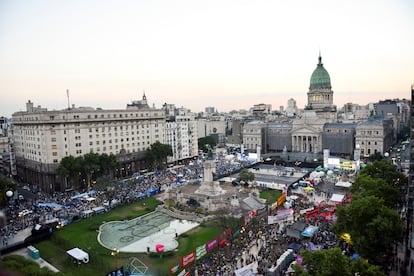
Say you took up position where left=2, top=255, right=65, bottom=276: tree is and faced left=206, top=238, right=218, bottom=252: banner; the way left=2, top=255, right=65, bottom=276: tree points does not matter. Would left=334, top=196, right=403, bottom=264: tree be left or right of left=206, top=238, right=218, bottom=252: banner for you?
right

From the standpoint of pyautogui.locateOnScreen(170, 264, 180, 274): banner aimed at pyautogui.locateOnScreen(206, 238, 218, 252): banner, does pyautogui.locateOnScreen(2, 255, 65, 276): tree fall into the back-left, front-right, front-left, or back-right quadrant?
back-left

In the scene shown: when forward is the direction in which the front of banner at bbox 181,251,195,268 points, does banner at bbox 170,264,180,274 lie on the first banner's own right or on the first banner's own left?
on the first banner's own right

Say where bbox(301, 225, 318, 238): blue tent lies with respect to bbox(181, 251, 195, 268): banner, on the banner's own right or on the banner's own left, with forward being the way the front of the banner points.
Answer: on the banner's own left

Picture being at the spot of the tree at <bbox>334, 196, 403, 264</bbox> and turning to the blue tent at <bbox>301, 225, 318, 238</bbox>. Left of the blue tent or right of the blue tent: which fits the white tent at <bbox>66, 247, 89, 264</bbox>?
left
